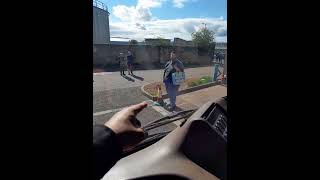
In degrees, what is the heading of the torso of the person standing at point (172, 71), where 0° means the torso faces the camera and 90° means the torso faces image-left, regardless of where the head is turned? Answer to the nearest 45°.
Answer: approximately 315°

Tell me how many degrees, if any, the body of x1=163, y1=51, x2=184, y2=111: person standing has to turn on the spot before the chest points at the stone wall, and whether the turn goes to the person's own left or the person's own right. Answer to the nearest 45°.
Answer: approximately 135° to the person's own left
